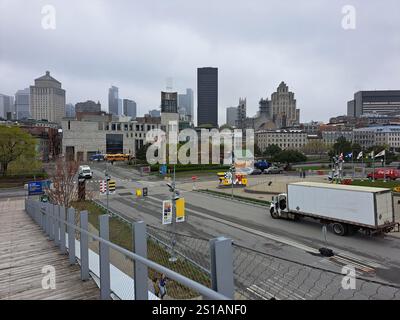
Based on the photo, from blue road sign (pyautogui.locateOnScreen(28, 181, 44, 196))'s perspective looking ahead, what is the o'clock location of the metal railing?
The metal railing is roughly at 12 o'clock from the blue road sign.

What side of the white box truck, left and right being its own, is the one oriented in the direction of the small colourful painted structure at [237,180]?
front

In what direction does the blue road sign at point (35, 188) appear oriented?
toward the camera

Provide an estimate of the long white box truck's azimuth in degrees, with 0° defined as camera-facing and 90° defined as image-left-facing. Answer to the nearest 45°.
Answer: approximately 135°

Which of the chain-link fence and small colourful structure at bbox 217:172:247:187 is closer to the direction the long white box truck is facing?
the small colourful structure

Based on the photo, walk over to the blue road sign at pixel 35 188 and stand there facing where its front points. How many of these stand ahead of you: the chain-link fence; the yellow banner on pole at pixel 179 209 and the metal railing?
3

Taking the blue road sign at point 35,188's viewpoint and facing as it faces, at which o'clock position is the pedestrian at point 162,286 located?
The pedestrian is roughly at 12 o'clock from the blue road sign.

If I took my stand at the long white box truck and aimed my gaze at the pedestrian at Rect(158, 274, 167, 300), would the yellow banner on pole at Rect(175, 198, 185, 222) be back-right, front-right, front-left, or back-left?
front-right
